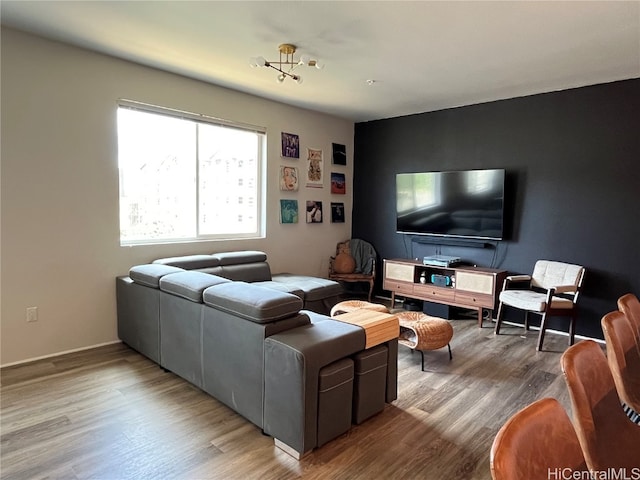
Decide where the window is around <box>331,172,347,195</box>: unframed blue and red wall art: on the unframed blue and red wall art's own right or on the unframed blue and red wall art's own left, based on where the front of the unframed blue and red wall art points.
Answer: on the unframed blue and red wall art's own right

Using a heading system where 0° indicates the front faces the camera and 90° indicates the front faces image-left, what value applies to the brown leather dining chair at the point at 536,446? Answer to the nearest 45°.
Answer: approximately 315°

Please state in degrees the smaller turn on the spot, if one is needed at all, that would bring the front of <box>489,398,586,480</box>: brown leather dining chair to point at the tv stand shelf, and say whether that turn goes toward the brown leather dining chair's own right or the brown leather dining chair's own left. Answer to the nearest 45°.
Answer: approximately 135° to the brown leather dining chair's own left

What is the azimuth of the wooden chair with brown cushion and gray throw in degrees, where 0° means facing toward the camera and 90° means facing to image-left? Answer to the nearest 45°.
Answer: approximately 0°

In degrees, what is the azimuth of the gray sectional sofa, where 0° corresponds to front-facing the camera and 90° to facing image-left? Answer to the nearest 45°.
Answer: approximately 225°

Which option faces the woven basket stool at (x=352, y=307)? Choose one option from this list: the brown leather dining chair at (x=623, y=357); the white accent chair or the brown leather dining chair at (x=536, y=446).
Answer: the white accent chair

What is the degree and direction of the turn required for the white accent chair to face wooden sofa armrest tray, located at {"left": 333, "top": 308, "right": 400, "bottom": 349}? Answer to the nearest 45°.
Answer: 0° — it already faces it

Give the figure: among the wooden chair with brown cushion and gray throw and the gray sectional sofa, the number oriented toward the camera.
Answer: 1

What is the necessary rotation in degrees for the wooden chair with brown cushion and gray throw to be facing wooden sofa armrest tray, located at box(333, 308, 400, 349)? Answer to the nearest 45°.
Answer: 0° — it already faces it

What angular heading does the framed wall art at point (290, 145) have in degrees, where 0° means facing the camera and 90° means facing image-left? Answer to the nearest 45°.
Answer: approximately 315°

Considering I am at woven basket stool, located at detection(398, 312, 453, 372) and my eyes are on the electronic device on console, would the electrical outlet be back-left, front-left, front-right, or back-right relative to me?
back-left
